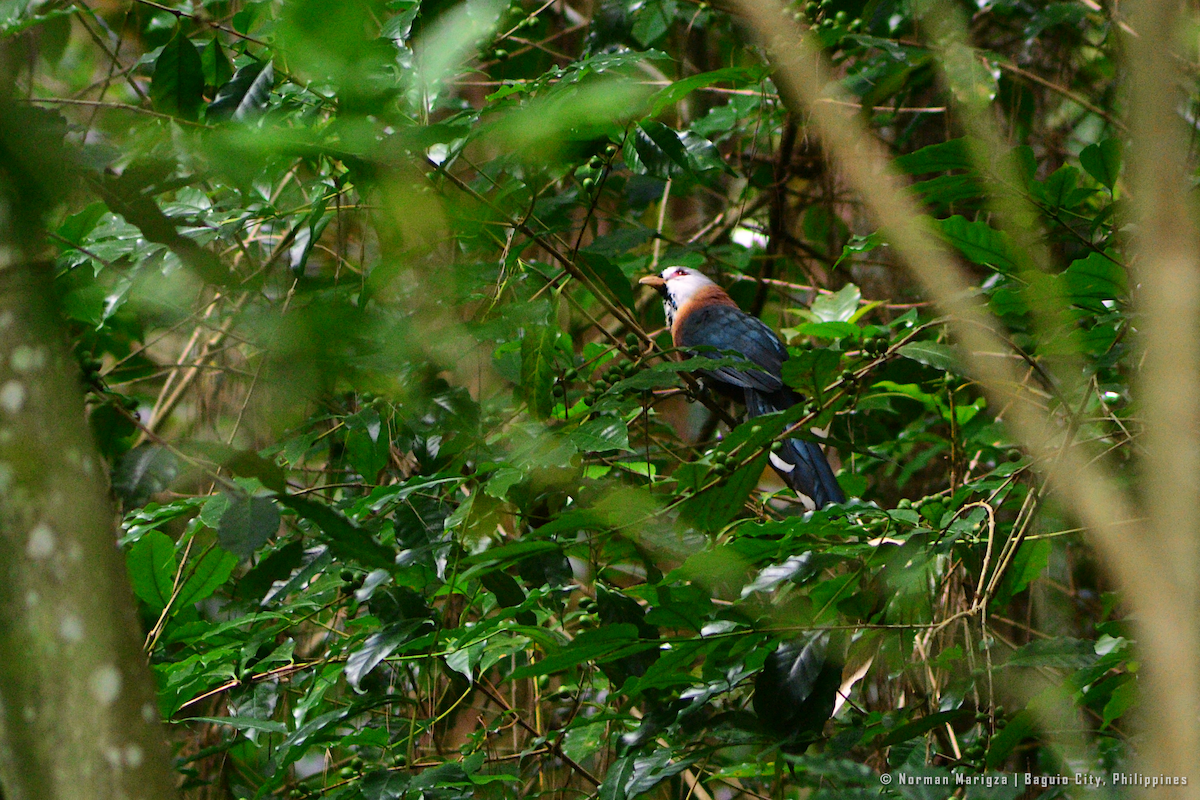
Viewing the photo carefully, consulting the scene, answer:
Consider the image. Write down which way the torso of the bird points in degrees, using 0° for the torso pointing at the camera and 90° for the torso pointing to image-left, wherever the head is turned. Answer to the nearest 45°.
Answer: approximately 90°

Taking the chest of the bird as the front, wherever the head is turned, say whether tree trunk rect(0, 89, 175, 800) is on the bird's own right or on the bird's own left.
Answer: on the bird's own left
